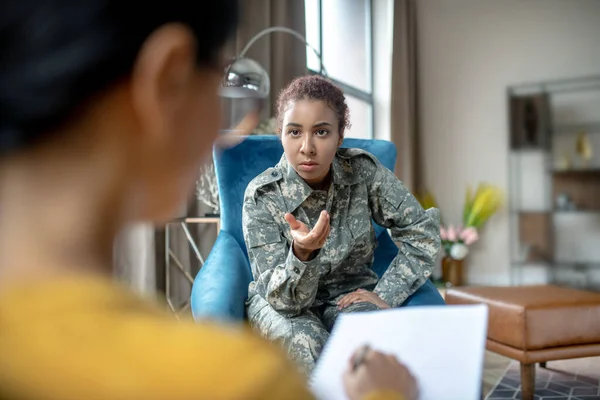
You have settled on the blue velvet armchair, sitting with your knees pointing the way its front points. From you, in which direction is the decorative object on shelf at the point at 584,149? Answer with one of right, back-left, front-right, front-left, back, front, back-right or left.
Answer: back-left

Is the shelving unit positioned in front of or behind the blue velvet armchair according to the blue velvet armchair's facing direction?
behind

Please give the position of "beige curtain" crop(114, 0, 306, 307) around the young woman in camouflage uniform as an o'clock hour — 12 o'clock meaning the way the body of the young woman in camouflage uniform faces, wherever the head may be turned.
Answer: The beige curtain is roughly at 5 o'clock from the young woman in camouflage uniform.

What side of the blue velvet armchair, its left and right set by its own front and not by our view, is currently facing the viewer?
front

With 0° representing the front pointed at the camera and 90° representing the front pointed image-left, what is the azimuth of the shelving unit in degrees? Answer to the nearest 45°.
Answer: approximately 45°

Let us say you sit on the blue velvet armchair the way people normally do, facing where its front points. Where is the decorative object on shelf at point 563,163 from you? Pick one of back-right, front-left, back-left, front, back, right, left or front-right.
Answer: back-left

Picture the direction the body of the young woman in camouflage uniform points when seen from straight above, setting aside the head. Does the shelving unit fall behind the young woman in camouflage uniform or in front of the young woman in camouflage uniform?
behind

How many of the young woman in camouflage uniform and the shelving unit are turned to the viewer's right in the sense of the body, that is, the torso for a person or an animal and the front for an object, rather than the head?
0

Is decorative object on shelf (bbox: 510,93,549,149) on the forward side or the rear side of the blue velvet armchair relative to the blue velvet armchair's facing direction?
on the rear side

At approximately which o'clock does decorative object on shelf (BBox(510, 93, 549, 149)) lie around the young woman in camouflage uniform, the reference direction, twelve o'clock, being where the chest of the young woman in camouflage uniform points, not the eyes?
The decorative object on shelf is roughly at 7 o'clock from the young woman in camouflage uniform.

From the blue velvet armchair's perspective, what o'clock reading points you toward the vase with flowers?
The vase with flowers is roughly at 7 o'clock from the blue velvet armchair.

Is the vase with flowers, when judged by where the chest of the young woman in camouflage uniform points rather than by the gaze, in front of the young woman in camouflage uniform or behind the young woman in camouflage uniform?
behind
